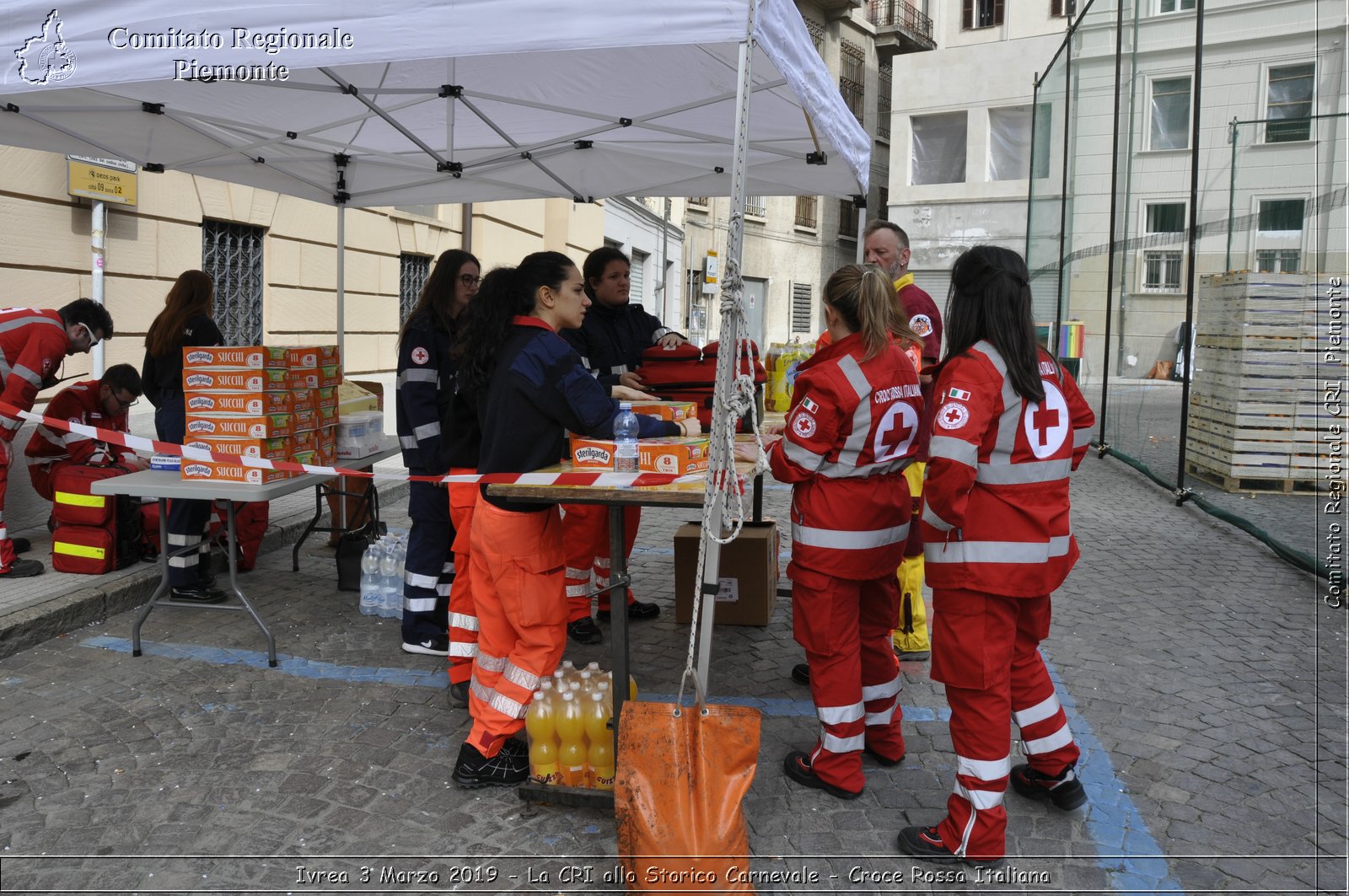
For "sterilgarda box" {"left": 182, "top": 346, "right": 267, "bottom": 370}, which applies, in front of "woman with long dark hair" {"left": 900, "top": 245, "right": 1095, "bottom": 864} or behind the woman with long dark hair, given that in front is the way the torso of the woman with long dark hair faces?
in front

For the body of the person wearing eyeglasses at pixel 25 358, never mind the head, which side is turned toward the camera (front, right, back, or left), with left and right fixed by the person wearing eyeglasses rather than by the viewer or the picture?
right

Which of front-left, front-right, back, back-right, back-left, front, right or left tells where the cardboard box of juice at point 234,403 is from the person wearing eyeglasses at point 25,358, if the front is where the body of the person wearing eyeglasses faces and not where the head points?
front-right

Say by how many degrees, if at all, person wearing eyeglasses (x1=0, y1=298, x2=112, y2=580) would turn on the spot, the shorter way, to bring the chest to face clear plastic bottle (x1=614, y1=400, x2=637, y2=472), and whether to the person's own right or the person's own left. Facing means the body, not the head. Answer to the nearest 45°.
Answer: approximately 45° to the person's own right

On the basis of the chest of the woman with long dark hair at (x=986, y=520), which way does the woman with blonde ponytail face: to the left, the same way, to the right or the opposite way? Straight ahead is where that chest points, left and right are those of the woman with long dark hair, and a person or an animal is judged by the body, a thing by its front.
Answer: the same way

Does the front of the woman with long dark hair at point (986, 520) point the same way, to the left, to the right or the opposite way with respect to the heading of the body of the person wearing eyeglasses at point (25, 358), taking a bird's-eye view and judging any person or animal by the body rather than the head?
to the left

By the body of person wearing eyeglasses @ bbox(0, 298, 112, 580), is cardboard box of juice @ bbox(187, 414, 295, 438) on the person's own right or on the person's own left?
on the person's own right

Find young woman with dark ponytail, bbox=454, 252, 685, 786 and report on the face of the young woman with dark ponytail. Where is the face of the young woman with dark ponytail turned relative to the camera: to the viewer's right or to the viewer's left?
to the viewer's right

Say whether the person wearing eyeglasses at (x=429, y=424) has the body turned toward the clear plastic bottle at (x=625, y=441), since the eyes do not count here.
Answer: no

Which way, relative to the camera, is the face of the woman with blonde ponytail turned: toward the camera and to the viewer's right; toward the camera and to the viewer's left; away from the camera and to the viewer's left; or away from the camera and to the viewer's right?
away from the camera and to the viewer's left

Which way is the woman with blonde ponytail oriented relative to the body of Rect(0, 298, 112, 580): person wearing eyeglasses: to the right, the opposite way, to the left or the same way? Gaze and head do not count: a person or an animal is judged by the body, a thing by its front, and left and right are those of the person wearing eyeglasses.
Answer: to the left

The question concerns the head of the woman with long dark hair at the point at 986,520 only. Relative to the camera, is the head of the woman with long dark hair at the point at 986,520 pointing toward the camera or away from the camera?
away from the camera

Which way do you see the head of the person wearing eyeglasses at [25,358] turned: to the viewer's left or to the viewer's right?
to the viewer's right
